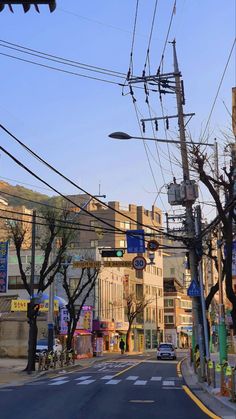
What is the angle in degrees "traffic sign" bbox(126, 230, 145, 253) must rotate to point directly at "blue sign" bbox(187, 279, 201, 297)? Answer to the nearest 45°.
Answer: approximately 45° to its left

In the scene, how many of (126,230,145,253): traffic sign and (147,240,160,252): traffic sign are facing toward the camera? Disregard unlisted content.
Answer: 2

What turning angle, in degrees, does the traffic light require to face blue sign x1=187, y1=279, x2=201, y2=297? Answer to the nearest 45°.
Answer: approximately 45° to its left

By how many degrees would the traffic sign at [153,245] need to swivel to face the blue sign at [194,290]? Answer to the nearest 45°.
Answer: approximately 45° to its left

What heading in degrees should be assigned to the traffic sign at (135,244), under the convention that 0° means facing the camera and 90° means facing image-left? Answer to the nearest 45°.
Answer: approximately 0°

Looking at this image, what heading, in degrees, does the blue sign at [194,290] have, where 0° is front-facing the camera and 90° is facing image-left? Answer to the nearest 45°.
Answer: approximately 0°

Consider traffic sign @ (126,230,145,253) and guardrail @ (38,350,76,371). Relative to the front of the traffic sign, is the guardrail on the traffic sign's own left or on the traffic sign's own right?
on the traffic sign's own right

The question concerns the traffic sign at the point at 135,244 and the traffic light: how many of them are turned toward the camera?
2
